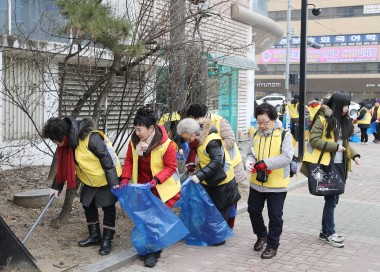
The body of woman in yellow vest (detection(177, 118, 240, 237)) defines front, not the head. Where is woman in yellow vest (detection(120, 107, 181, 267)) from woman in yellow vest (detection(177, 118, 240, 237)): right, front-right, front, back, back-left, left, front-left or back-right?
front-left

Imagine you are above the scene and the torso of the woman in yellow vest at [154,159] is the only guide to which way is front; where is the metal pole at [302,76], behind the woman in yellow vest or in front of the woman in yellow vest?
behind

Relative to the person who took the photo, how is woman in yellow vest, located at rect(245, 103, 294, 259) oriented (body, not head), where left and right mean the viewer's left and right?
facing the viewer and to the left of the viewer

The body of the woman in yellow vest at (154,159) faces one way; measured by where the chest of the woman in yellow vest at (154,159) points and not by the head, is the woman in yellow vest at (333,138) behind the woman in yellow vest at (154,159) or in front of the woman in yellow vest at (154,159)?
behind

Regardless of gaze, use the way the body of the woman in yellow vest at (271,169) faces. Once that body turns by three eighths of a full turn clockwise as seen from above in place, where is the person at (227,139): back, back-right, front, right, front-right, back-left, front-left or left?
front-left

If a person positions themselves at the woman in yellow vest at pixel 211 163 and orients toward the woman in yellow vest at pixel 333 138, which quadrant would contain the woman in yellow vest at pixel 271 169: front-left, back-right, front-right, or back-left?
front-right

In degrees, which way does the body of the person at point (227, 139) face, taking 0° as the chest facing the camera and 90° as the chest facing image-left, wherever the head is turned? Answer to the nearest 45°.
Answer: approximately 90°

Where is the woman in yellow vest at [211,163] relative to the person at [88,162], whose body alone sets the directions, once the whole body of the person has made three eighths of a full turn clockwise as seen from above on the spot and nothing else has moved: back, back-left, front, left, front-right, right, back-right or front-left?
right

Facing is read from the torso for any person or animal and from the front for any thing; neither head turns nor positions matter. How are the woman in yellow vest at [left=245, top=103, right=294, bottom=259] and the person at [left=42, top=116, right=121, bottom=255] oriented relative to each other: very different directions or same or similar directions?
same or similar directions

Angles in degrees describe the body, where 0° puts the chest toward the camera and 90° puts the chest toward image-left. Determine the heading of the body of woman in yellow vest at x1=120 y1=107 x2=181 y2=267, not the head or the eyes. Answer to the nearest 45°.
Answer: approximately 45°

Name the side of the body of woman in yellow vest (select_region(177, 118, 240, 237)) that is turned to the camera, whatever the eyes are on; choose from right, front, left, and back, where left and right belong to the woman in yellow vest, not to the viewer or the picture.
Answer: left

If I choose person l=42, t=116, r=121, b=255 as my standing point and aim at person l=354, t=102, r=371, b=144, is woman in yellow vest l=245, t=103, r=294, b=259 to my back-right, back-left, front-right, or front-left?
front-right

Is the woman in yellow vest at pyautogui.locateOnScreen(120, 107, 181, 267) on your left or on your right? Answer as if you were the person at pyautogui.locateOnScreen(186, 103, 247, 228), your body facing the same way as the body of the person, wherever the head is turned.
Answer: on your left
